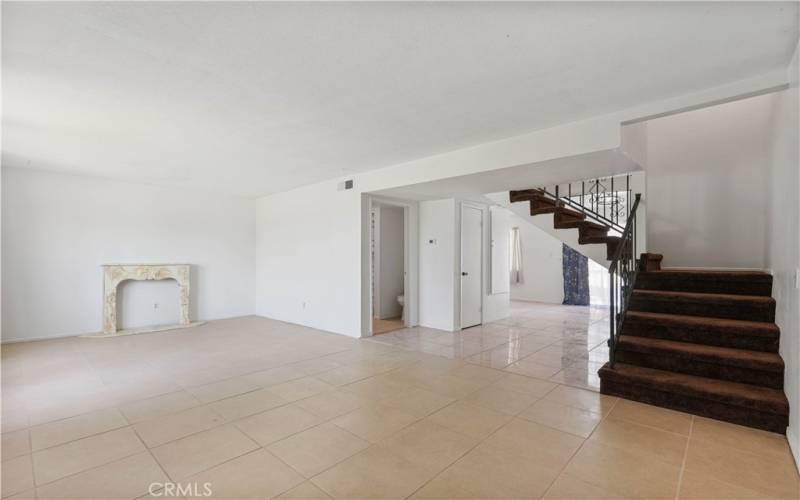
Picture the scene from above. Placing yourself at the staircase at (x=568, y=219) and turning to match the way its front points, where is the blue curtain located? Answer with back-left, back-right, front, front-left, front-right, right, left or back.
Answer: left

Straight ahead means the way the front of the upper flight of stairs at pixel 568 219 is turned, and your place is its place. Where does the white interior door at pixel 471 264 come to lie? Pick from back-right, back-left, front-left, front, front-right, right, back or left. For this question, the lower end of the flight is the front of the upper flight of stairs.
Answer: back

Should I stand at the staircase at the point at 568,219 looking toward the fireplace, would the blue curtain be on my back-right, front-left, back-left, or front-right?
back-right

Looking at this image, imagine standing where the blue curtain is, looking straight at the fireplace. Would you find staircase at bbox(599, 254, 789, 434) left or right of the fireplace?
left

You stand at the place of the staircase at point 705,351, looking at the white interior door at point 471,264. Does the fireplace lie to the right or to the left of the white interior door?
left

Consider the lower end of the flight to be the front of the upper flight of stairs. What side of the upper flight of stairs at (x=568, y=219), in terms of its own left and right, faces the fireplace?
back

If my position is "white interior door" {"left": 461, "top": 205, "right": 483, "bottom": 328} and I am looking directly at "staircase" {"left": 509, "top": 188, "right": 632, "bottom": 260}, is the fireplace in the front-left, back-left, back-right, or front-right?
back-right

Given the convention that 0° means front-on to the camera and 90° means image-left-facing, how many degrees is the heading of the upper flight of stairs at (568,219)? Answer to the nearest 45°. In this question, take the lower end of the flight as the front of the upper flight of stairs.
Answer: approximately 270°

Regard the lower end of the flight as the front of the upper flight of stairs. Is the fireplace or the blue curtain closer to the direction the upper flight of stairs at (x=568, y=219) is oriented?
the blue curtain
